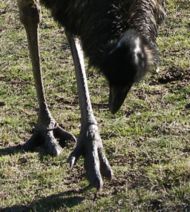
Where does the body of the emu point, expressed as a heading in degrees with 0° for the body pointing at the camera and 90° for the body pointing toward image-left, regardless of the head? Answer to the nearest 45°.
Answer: approximately 315°
